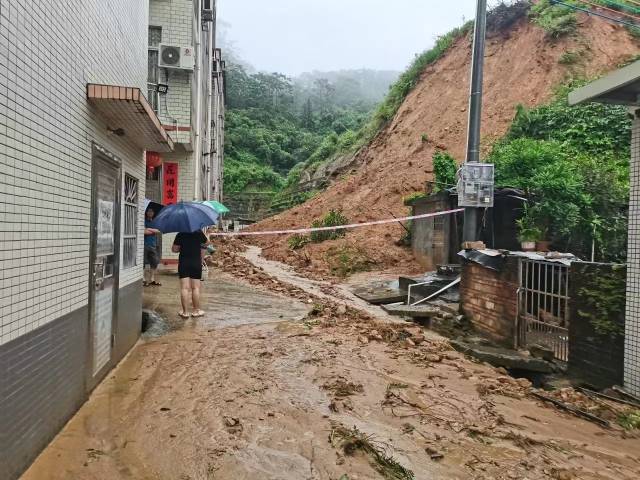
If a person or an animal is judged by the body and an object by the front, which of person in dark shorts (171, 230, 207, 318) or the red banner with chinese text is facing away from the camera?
the person in dark shorts

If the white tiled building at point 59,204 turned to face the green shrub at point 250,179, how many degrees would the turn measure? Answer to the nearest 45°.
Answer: approximately 90° to its left

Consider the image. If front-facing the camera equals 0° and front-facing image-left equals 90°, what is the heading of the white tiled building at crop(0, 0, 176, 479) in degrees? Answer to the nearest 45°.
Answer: approximately 270°

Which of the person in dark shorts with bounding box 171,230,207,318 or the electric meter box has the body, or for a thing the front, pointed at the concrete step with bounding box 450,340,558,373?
the electric meter box

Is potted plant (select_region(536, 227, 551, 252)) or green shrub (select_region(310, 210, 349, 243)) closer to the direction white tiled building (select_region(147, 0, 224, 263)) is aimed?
the potted plant

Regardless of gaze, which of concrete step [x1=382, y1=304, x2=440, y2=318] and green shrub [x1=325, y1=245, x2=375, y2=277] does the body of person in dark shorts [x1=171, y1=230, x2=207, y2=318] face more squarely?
the green shrub

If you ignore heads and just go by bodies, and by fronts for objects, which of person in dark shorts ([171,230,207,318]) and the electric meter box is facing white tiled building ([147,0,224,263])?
the person in dark shorts

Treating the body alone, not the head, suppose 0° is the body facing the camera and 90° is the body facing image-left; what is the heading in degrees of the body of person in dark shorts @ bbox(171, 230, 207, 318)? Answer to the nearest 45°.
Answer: approximately 180°

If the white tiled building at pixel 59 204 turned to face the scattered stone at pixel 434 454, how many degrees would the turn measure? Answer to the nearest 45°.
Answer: approximately 45° to its right

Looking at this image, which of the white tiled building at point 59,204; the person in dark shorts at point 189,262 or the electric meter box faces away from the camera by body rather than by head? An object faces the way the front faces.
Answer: the person in dark shorts

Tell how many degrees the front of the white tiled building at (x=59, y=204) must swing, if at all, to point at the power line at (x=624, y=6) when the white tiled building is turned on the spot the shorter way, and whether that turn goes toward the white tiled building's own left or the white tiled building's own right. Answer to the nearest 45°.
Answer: approximately 45° to the white tiled building's own left
